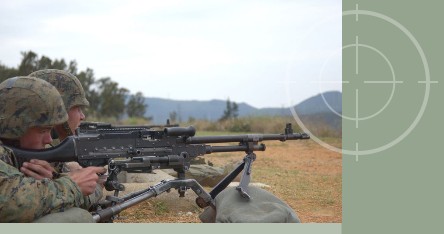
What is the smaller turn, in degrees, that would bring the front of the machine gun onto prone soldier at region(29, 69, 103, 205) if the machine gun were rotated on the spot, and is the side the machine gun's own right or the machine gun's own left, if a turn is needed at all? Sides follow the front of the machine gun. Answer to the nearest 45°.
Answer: approximately 135° to the machine gun's own left

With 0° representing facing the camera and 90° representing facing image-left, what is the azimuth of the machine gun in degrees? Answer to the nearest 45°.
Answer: approximately 270°

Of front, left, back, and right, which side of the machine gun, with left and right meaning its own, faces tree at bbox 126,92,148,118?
left

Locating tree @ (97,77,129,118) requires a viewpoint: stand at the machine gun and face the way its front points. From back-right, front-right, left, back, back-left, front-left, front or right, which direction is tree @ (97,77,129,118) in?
left

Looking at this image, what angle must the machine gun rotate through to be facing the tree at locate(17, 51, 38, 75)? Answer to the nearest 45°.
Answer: approximately 90° to its left
